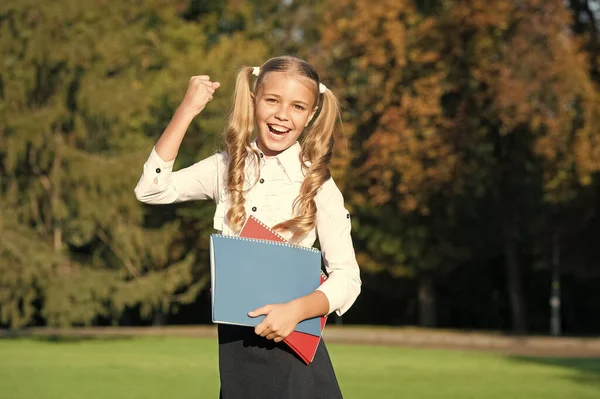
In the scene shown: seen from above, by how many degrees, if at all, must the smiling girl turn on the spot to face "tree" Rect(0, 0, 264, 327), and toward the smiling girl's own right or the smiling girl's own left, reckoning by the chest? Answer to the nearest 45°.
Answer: approximately 180°

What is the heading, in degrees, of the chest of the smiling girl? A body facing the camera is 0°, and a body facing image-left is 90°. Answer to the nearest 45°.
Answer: approximately 0°
